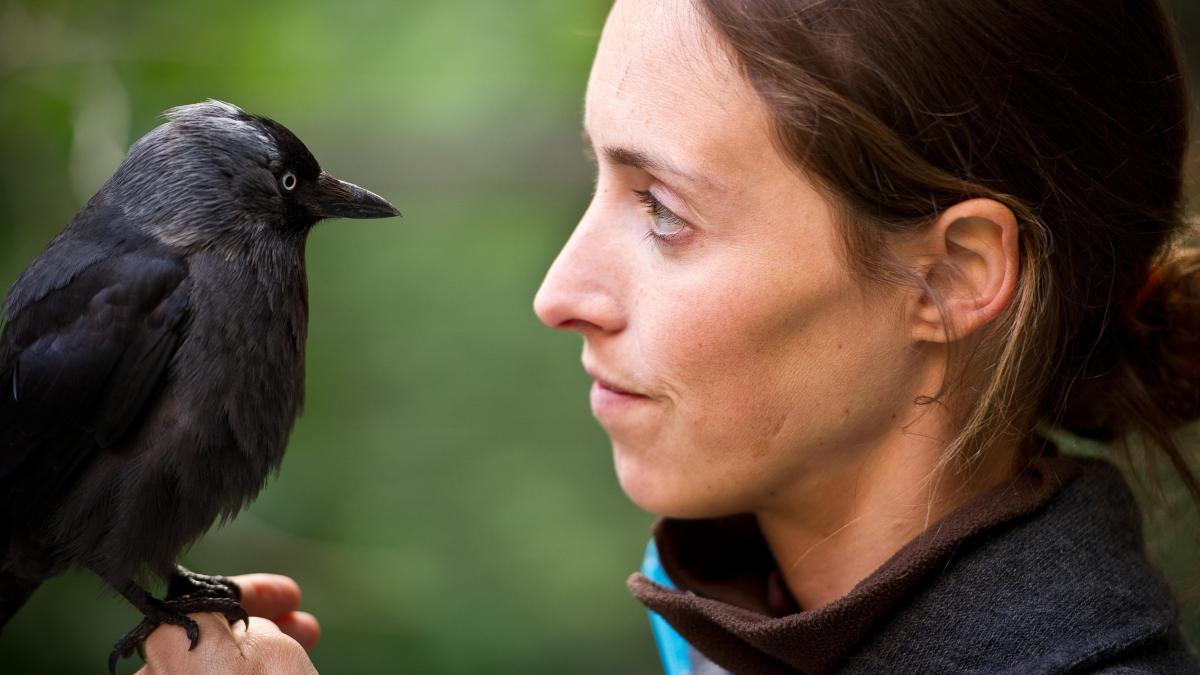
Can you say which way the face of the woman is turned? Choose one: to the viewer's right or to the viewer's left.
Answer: to the viewer's left

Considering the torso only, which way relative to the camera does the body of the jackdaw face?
to the viewer's right

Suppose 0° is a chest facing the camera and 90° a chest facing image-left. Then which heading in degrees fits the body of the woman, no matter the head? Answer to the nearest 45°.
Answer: approximately 90°
